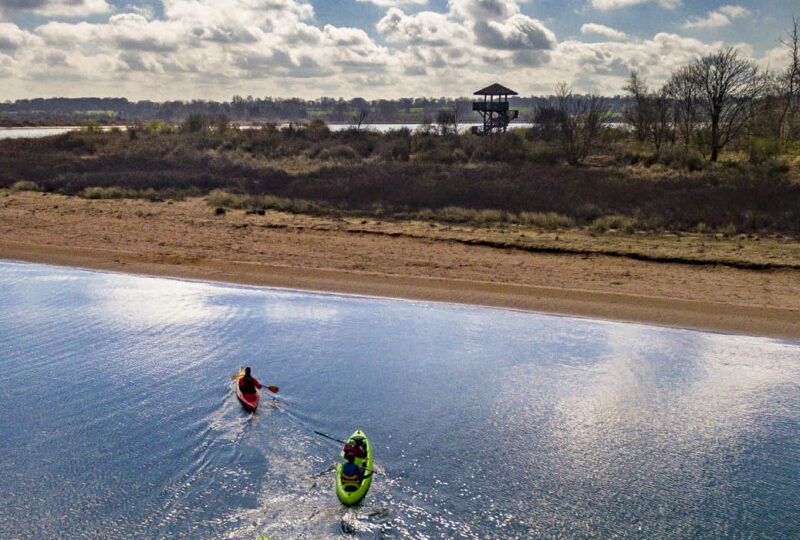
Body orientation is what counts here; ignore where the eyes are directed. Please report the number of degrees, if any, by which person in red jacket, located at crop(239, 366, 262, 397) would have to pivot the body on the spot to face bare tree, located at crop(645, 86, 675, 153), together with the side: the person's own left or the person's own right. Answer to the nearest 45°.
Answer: approximately 45° to the person's own right

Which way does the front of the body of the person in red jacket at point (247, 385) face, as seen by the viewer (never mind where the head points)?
away from the camera

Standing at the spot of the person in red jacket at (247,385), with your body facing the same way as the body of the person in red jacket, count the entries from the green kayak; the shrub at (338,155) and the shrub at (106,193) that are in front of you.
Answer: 2

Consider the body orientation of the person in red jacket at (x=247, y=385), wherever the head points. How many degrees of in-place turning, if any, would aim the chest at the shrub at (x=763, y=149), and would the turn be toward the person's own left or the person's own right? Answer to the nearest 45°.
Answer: approximately 45° to the person's own right

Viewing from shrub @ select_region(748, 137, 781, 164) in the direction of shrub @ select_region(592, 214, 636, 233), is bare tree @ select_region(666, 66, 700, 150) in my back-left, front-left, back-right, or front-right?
back-right

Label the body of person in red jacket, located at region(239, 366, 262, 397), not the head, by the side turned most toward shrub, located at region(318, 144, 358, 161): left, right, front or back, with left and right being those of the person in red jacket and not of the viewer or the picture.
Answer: front

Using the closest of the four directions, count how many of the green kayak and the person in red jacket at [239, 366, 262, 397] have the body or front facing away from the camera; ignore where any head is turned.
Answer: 2

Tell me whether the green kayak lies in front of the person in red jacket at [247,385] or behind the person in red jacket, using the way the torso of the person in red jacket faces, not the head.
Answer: behind

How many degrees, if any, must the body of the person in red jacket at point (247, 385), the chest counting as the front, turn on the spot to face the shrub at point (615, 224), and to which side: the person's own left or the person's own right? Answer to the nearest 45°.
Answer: approximately 45° to the person's own right

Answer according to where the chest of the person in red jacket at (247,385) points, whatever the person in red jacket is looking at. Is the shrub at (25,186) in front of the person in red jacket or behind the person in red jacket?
in front

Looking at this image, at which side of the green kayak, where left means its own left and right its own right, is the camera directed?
back
